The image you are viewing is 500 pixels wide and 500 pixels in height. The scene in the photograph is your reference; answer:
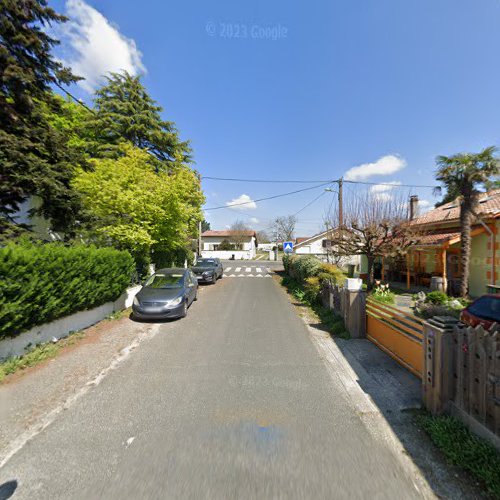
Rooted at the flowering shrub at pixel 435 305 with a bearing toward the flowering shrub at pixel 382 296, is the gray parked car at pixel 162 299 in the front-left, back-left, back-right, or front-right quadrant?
front-left

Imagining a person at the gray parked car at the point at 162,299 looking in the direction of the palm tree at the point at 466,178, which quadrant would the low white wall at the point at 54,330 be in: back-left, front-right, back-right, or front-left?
back-right

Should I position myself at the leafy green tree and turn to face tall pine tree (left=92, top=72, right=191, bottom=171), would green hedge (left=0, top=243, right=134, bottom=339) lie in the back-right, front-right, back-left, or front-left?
back-left

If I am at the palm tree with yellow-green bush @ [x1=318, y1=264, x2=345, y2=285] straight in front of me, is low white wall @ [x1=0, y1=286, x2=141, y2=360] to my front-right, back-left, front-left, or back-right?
front-left
